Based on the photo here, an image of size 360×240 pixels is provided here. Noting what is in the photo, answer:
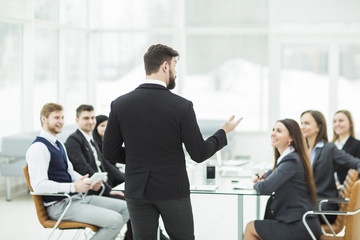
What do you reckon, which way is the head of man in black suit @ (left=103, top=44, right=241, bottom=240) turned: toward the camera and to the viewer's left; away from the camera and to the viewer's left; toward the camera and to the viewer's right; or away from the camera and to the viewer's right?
away from the camera and to the viewer's right

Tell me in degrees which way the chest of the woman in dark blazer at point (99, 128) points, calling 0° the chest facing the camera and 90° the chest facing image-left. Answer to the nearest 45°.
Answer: approximately 315°

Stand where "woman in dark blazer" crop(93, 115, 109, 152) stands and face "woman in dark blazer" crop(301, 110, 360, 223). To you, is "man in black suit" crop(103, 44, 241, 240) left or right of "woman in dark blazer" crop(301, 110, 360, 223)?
right

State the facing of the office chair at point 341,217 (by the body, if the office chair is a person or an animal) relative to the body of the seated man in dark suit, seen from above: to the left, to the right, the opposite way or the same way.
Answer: the opposite way

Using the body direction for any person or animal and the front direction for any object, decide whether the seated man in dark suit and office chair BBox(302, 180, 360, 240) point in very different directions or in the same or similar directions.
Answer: very different directions

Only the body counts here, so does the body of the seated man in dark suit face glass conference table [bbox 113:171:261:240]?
yes

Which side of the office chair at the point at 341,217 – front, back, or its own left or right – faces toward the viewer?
left

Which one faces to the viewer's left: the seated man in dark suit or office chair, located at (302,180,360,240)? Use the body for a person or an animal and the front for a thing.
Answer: the office chair

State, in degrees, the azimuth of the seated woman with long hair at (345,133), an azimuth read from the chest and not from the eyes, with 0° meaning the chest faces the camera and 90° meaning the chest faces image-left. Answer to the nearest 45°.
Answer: approximately 45°

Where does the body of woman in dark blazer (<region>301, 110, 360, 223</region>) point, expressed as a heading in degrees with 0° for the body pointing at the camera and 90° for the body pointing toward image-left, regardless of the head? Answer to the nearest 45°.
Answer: approximately 45°

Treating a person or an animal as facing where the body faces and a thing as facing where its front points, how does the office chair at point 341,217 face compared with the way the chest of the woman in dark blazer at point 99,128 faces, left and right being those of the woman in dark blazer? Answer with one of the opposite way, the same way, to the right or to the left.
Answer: the opposite way

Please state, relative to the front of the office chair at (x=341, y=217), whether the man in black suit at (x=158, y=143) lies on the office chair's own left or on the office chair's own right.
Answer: on the office chair's own left

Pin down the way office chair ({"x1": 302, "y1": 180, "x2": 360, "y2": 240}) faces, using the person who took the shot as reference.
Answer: facing to the left of the viewer

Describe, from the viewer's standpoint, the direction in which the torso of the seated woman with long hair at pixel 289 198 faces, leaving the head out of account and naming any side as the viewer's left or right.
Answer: facing to the left of the viewer
